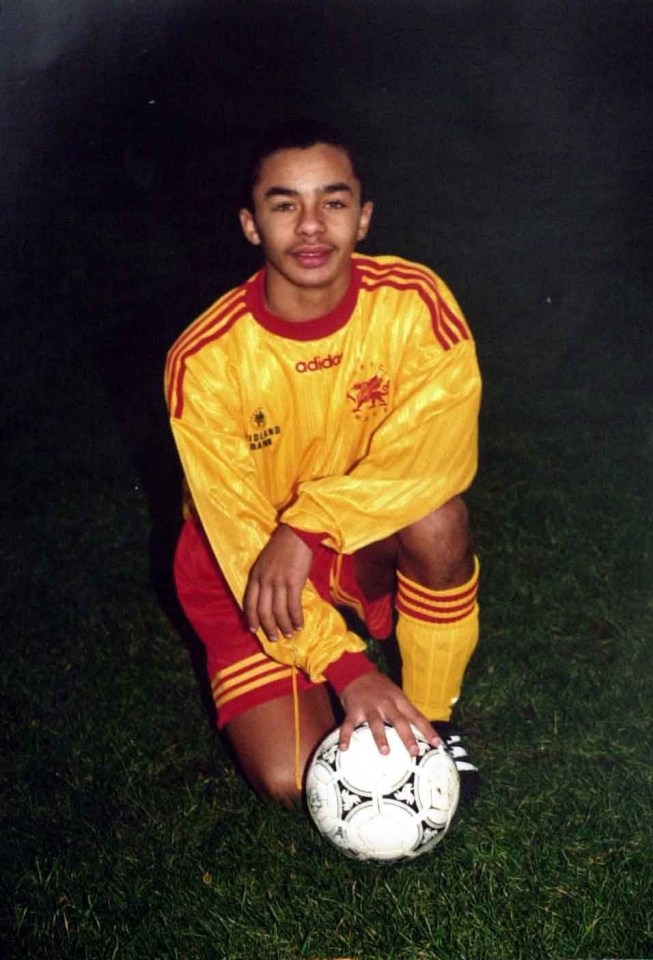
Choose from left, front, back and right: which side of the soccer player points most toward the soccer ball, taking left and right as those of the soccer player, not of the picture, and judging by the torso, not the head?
front

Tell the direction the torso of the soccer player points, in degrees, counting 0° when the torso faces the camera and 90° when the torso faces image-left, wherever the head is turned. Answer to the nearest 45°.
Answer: approximately 0°
